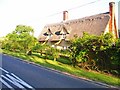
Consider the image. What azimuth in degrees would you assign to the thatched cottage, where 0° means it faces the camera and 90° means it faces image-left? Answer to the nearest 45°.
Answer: approximately 45°
